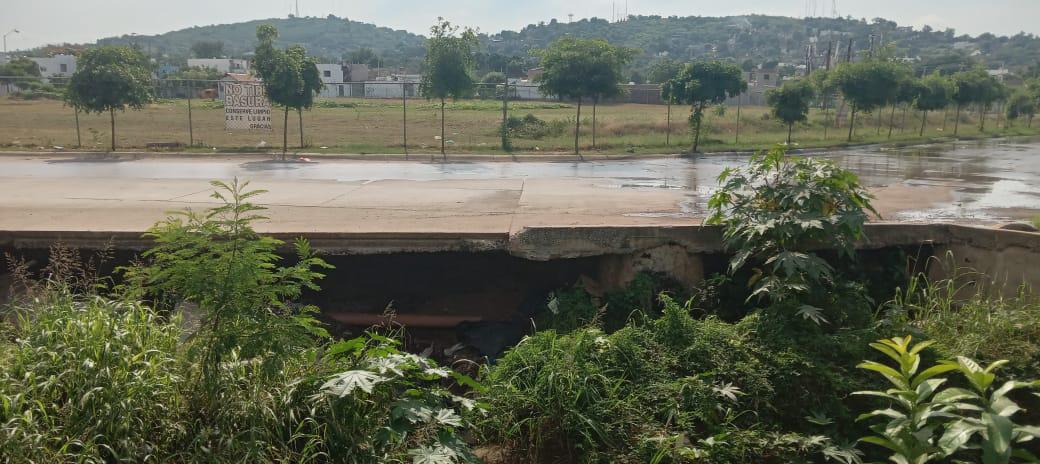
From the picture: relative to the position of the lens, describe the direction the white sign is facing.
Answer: facing the viewer

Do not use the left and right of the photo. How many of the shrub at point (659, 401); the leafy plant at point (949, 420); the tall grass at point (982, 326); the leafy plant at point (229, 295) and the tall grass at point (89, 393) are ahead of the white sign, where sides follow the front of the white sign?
5

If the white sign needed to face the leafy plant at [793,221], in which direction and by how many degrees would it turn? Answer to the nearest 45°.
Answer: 0° — it already faces it

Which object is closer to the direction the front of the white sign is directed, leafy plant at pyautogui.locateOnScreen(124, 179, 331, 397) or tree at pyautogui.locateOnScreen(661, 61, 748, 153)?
the leafy plant

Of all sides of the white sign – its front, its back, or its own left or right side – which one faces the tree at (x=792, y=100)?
left

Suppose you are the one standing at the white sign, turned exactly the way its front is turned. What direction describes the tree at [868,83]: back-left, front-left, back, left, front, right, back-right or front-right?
left

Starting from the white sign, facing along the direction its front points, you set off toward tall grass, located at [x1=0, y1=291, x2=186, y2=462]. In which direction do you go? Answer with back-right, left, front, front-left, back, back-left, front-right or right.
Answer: front

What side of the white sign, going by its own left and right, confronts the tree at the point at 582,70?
left

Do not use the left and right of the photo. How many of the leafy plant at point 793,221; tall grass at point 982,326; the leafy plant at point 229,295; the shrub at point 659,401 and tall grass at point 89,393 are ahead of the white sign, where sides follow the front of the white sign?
5

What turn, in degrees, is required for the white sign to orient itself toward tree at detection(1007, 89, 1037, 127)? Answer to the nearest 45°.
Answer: approximately 90° to its left

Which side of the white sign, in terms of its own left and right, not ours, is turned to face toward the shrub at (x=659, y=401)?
front

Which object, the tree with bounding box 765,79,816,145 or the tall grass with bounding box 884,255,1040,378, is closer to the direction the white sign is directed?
the tall grass

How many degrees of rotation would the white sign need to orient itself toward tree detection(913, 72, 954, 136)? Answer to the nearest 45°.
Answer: approximately 90° to its left

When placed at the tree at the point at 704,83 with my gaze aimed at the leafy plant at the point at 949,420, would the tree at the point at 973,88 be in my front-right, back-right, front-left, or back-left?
back-left

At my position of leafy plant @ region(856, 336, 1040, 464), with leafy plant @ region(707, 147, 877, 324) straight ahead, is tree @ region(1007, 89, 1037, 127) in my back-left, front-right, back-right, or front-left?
front-right

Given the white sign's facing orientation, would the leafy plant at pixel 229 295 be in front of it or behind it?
in front

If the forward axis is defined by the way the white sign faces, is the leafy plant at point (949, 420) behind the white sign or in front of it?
in front
